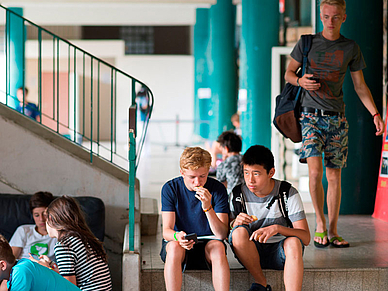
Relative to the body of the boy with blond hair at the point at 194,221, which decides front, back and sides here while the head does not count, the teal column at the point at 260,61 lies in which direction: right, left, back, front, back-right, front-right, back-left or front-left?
back

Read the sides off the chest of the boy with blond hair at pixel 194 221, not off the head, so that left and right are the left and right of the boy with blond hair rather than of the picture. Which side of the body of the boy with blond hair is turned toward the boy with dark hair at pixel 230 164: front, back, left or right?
back

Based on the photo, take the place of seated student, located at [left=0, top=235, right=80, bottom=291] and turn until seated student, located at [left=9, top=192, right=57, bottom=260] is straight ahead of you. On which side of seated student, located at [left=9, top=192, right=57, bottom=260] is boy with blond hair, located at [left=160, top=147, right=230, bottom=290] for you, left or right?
right

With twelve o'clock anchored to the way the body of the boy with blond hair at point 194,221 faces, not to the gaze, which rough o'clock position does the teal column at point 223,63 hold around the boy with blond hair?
The teal column is roughly at 6 o'clock from the boy with blond hair.

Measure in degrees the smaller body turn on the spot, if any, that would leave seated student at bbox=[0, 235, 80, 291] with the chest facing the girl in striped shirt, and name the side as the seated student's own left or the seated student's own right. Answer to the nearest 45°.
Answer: approximately 90° to the seated student's own right

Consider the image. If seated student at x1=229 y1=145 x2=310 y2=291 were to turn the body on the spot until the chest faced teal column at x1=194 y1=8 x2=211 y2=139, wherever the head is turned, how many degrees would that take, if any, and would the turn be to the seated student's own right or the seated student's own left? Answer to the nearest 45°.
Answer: approximately 135° to the seated student's own right

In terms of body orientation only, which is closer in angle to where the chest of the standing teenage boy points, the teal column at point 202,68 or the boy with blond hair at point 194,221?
the boy with blond hair
